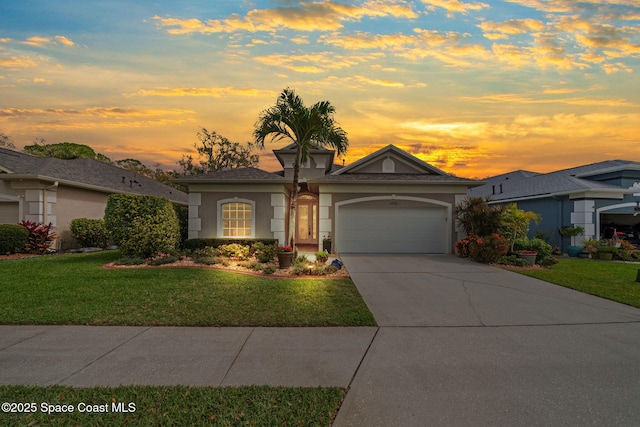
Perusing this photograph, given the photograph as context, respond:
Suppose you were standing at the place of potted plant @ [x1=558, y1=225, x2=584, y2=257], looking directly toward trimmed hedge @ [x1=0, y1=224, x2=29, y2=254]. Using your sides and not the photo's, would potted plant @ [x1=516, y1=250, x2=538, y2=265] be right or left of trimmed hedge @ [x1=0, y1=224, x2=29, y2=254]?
left

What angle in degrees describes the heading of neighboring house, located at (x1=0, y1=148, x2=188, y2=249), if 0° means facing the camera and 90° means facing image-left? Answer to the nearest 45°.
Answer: approximately 45°

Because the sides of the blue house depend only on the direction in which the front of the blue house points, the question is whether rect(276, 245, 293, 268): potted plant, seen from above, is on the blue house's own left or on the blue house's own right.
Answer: on the blue house's own right

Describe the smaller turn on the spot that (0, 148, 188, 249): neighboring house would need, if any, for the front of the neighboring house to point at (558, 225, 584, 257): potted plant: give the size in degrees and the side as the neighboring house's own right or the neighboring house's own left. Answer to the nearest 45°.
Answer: approximately 90° to the neighboring house's own left

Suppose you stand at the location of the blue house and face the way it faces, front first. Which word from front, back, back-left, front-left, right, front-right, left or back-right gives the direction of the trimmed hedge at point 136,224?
right

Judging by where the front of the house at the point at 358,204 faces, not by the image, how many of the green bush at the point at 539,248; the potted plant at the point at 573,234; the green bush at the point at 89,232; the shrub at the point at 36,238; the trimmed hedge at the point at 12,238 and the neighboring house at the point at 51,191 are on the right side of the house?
4

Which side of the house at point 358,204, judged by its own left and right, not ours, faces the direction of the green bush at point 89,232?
right

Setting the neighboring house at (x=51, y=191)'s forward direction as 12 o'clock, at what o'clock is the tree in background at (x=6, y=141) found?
The tree in background is roughly at 4 o'clock from the neighboring house.

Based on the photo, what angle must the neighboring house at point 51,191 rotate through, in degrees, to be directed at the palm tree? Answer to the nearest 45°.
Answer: approximately 90° to its left

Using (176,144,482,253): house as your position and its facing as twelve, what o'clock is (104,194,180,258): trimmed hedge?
The trimmed hedge is roughly at 2 o'clock from the house.

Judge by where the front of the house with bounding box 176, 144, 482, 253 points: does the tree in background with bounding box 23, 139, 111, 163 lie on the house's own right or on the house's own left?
on the house's own right

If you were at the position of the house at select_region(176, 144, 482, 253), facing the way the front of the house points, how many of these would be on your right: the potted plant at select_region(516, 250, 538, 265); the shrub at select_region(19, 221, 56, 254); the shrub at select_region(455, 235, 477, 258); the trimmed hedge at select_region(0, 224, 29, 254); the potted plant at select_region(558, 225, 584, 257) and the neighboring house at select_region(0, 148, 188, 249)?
3
